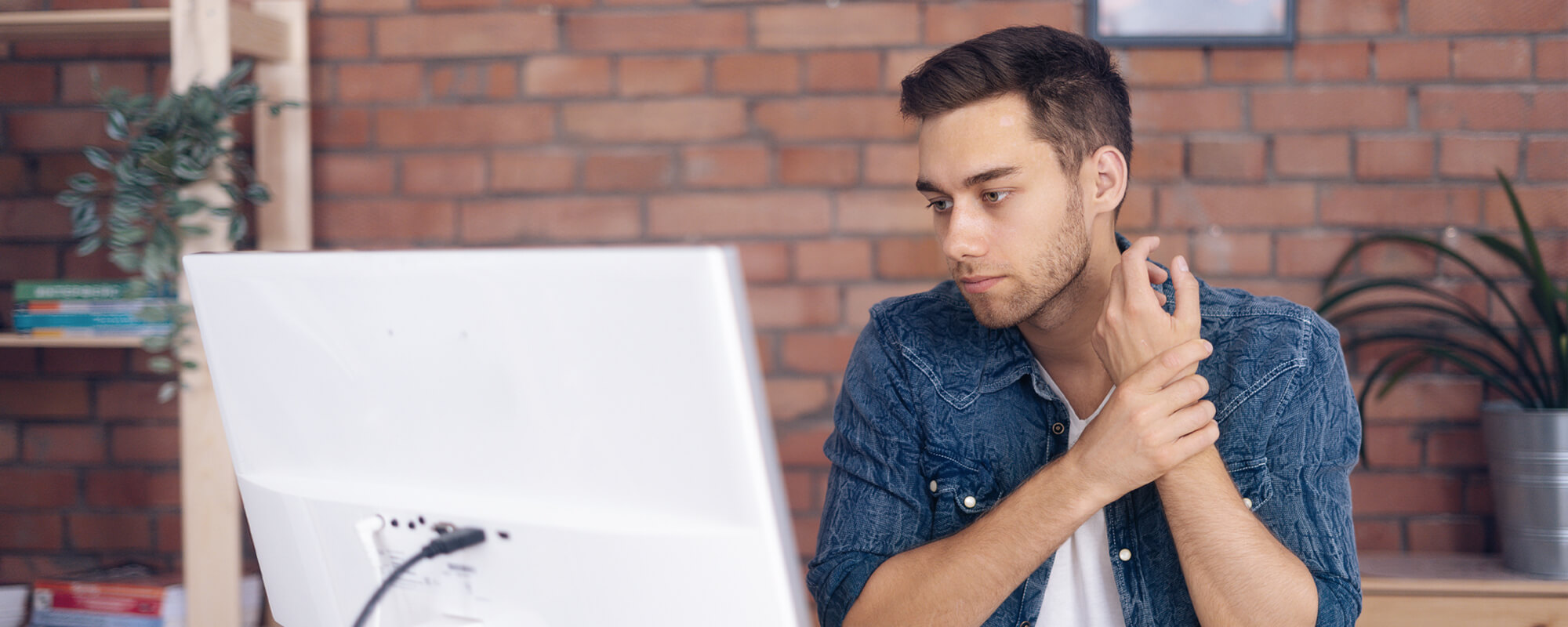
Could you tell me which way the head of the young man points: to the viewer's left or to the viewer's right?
to the viewer's left

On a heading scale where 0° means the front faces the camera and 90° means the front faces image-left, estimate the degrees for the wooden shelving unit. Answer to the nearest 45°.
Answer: approximately 0°

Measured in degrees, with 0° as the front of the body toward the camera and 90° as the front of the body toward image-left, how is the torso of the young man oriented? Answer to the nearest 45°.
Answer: approximately 0°

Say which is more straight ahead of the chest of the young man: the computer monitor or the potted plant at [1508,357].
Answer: the computer monitor

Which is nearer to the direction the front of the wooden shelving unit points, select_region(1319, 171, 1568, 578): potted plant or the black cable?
the black cable

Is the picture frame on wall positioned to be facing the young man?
yes

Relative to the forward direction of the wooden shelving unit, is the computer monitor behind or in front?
in front

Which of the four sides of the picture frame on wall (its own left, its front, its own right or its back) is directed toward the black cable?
front

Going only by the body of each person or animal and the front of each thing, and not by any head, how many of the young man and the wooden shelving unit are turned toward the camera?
2

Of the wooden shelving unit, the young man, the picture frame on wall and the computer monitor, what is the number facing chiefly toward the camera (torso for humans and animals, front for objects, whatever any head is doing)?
3

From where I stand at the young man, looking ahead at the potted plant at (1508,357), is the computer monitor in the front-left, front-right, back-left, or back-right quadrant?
back-right
